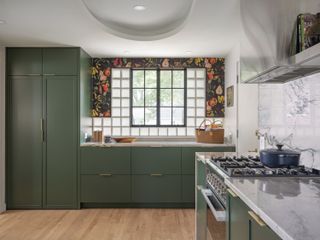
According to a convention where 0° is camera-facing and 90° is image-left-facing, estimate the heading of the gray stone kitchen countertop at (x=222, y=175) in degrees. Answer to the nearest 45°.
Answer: approximately 90°

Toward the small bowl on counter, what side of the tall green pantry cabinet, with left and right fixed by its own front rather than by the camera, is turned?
left

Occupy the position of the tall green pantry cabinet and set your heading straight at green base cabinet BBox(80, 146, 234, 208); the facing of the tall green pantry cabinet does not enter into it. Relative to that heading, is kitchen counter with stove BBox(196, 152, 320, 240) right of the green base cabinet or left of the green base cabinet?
right

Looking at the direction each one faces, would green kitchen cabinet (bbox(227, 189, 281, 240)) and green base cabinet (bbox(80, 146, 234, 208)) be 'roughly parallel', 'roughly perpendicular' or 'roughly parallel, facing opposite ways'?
roughly perpendicular

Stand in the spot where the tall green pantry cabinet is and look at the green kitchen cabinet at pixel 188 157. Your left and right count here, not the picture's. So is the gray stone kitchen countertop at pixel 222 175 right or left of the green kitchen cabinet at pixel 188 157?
right

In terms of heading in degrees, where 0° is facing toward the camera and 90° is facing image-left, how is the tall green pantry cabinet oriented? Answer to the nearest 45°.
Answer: approximately 0°

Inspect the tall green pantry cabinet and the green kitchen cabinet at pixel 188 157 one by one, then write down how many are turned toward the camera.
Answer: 2

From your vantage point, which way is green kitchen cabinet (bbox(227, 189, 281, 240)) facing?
to the viewer's left

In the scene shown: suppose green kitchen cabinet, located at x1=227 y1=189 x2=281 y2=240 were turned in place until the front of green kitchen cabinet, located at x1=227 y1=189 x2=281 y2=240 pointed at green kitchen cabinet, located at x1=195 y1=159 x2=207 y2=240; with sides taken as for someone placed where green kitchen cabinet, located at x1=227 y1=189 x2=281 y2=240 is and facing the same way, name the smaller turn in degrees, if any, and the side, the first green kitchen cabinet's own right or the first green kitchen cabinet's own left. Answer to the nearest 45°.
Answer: approximately 90° to the first green kitchen cabinet's own right

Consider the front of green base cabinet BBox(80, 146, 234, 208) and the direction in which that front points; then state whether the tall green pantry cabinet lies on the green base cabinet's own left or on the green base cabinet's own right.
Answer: on the green base cabinet's own right
